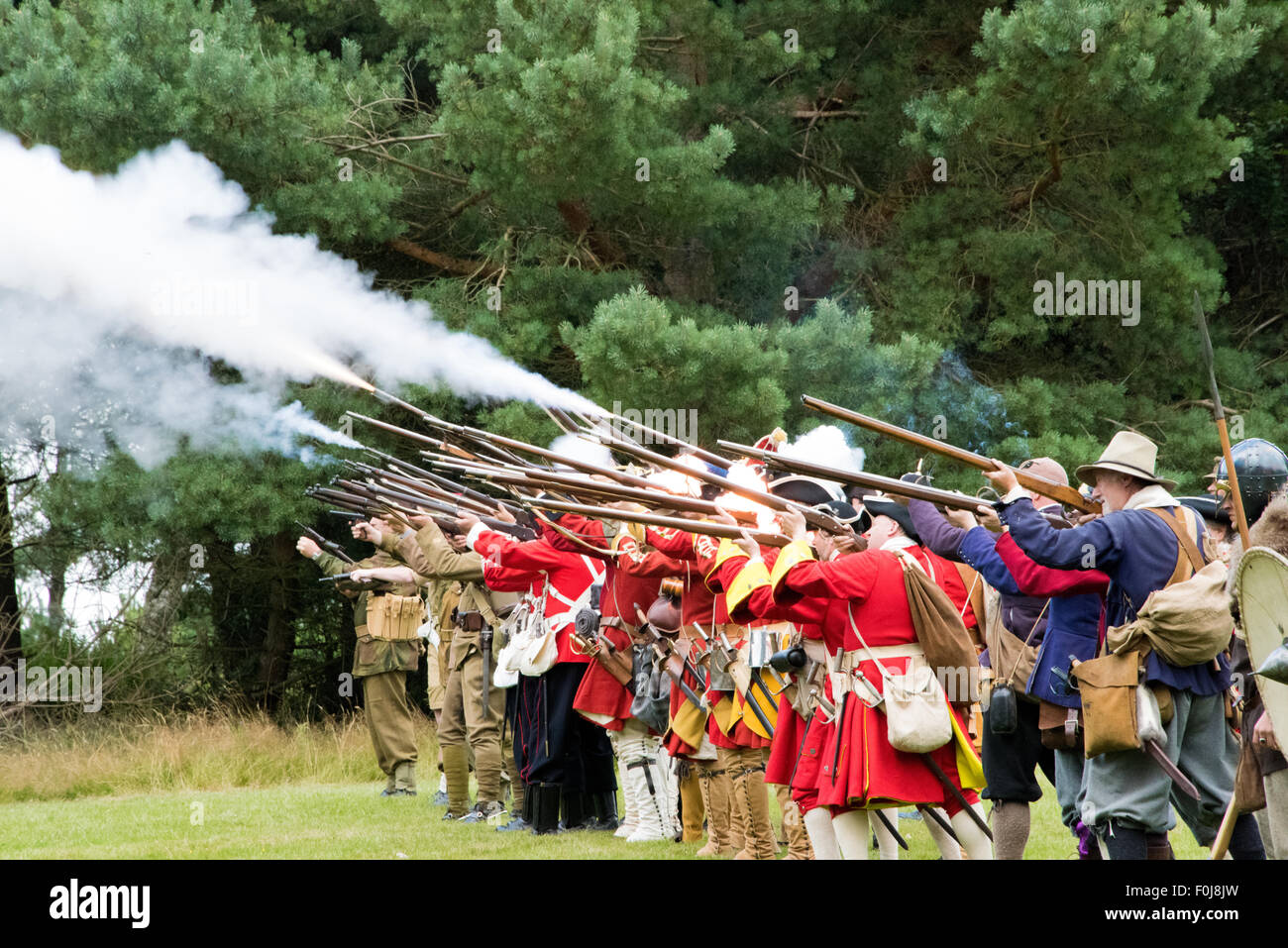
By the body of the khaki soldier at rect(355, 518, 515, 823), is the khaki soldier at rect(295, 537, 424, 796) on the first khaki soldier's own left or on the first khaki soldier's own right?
on the first khaki soldier's own right

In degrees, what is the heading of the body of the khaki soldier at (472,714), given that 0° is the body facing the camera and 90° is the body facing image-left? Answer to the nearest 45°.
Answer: approximately 45°
